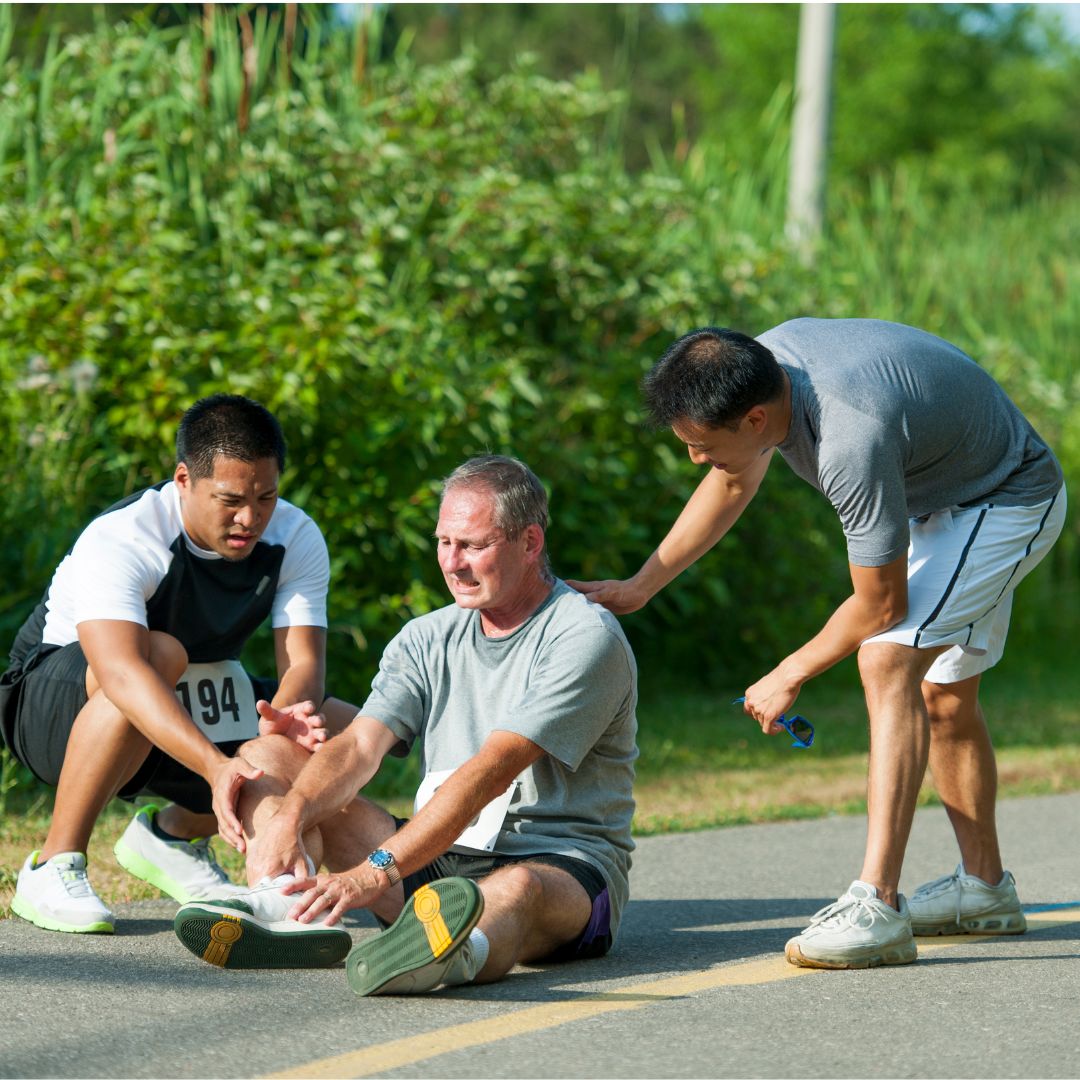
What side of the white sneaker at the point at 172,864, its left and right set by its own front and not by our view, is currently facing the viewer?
right

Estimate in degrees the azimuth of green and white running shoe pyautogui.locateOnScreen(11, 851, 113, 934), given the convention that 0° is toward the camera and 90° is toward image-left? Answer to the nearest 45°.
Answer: approximately 315°

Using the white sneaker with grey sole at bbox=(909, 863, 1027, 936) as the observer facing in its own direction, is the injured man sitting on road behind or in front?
in front

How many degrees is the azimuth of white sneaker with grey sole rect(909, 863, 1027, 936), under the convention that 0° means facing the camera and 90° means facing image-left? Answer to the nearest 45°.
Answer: approximately 90°

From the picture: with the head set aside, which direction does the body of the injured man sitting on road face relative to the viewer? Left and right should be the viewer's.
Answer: facing the viewer and to the left of the viewer

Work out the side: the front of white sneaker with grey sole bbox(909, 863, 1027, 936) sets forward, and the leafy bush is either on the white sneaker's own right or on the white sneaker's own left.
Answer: on the white sneaker's own right

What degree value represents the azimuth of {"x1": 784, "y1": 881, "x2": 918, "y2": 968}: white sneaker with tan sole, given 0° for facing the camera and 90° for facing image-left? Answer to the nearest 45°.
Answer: approximately 45°

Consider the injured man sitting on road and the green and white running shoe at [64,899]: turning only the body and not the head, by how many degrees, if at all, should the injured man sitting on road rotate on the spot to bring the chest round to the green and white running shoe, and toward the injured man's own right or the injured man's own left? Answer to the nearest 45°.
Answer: approximately 90° to the injured man's own right

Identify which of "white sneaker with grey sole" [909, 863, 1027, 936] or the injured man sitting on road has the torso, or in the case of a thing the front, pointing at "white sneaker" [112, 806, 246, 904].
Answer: the white sneaker with grey sole

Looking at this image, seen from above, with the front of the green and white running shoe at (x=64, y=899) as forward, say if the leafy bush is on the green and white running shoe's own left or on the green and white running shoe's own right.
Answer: on the green and white running shoe's own left

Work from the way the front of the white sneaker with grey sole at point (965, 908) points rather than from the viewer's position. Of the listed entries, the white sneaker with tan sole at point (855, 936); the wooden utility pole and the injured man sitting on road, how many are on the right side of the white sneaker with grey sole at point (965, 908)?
1

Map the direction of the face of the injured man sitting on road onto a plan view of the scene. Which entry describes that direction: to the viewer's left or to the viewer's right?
to the viewer's left

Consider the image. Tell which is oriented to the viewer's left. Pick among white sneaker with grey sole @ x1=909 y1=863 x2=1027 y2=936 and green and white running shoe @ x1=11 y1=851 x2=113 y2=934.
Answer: white sneaker with grey sole @ x1=909 y1=863 x2=1027 y2=936
